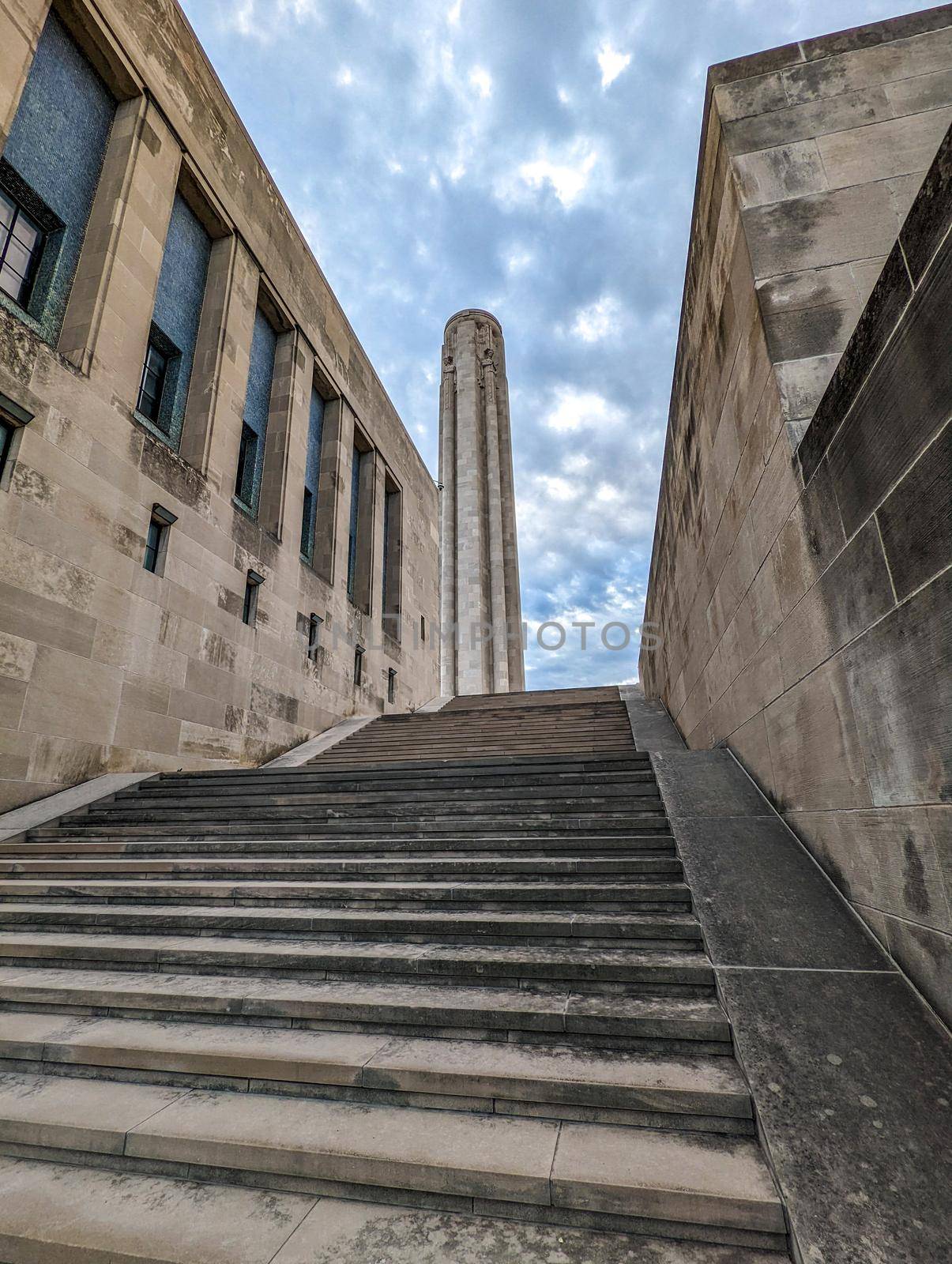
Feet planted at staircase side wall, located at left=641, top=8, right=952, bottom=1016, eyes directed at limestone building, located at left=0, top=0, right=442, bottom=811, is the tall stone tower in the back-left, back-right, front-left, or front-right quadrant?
front-right

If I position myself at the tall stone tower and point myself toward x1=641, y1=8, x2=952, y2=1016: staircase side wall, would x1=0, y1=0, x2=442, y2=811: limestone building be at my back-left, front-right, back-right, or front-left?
front-right

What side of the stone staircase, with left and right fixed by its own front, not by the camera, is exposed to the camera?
front

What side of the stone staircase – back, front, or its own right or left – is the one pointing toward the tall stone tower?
back
